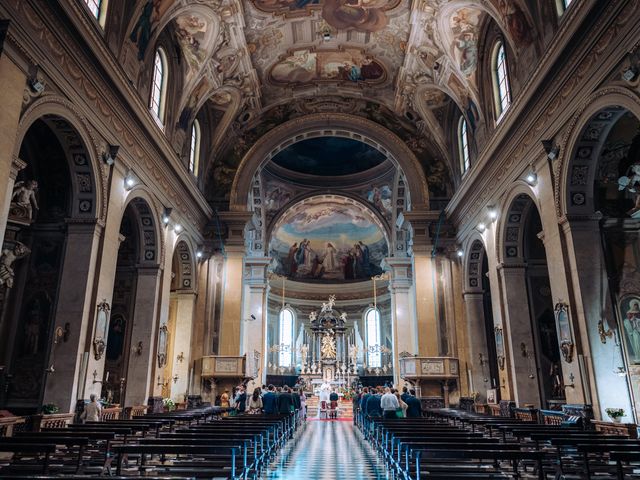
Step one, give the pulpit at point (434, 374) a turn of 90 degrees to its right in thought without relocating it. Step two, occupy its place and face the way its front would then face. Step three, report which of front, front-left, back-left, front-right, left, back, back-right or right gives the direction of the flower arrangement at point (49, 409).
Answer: front-left

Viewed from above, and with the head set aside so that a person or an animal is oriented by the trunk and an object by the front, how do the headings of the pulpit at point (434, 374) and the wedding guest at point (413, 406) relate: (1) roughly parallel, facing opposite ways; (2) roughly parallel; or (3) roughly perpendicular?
roughly parallel, facing opposite ways

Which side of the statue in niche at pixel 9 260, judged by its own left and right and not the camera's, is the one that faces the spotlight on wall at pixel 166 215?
left

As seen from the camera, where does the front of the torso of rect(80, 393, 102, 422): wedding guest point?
away from the camera

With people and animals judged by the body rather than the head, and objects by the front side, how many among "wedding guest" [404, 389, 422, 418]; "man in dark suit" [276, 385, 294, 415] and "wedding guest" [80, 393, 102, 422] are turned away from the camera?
3

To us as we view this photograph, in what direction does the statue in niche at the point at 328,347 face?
facing the viewer

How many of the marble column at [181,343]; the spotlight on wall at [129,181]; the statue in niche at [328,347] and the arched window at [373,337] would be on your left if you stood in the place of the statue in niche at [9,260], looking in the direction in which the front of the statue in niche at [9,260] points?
4

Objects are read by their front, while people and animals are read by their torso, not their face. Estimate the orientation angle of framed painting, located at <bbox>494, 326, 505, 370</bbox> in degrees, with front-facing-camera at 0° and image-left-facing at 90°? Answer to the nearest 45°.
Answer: approximately 90°

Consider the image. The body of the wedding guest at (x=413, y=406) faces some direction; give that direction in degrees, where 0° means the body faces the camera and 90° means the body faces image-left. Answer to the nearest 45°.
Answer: approximately 180°

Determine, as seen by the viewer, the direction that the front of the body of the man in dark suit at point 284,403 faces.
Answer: away from the camera

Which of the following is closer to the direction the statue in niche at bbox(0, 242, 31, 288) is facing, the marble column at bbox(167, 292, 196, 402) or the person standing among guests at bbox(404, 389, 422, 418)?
the person standing among guests

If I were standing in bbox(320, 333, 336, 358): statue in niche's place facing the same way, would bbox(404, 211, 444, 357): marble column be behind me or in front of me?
in front

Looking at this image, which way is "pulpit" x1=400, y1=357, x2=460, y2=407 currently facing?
toward the camera

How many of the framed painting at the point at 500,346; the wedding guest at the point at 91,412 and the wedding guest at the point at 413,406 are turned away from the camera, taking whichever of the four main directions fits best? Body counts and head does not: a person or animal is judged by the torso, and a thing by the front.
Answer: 2

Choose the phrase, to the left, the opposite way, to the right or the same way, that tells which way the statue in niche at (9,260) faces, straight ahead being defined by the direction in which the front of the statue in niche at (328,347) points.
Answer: to the left

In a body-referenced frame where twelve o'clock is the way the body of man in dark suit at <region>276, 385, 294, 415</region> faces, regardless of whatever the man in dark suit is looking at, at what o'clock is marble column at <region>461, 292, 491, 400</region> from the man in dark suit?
The marble column is roughly at 2 o'clock from the man in dark suit.
